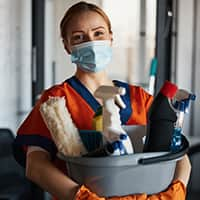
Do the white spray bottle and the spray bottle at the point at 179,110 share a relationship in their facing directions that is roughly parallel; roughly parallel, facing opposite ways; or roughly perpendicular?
roughly parallel

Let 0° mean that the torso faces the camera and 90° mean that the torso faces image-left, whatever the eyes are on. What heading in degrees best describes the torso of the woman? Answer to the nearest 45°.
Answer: approximately 315°

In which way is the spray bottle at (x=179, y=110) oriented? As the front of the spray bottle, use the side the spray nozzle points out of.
to the viewer's right
